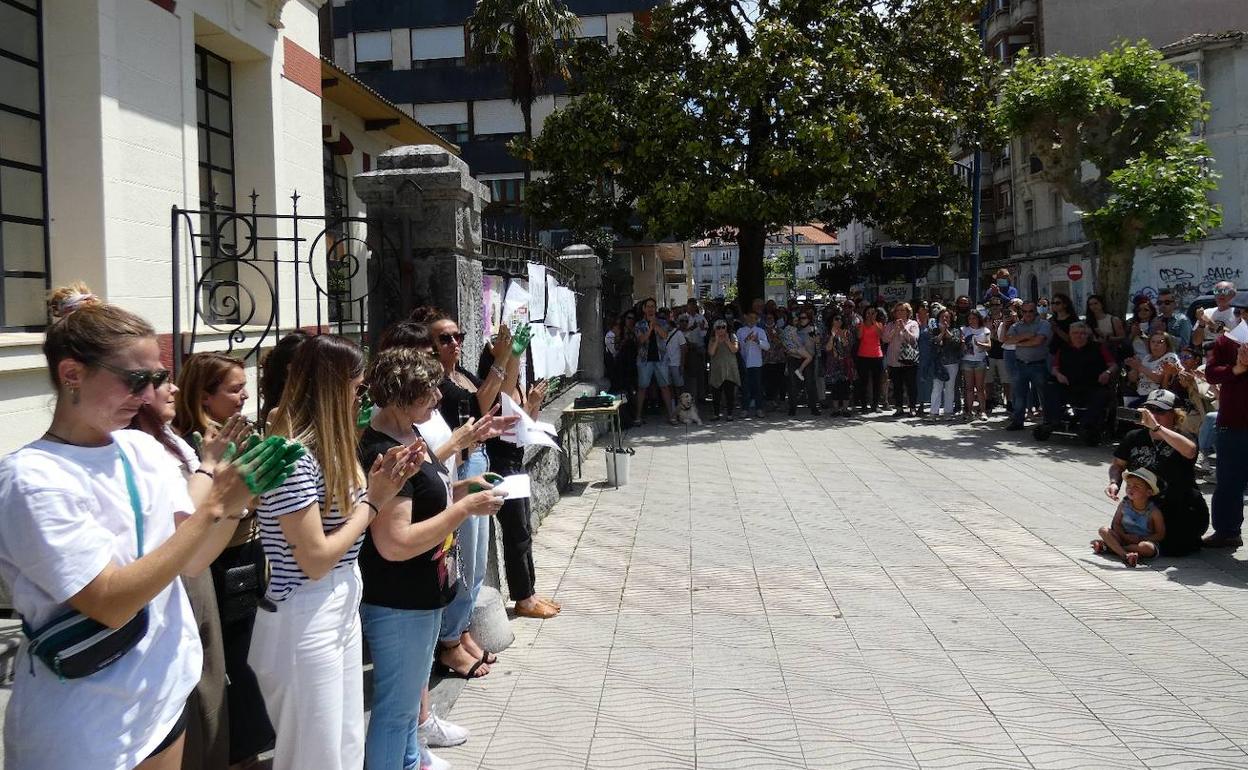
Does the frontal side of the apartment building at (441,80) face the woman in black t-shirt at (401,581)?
yes

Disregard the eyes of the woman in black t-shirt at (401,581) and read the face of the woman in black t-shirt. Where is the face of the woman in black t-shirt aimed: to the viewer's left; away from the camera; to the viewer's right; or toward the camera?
to the viewer's right

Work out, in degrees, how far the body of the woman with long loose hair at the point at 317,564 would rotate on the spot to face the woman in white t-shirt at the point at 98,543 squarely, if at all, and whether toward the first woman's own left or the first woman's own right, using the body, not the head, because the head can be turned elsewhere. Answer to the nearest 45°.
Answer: approximately 135° to the first woman's own right

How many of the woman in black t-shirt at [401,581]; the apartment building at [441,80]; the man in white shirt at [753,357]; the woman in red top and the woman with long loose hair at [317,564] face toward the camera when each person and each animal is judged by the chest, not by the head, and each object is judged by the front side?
3

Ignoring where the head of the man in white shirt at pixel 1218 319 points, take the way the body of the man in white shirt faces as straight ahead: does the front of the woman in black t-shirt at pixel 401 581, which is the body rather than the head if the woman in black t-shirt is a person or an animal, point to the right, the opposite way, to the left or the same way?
the opposite way

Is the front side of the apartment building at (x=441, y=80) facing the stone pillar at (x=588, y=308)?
yes

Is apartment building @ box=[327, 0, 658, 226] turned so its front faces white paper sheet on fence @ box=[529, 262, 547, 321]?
yes

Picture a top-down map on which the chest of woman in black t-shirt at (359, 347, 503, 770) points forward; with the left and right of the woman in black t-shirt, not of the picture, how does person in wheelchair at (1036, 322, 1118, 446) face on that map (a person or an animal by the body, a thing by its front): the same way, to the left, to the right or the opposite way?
to the right

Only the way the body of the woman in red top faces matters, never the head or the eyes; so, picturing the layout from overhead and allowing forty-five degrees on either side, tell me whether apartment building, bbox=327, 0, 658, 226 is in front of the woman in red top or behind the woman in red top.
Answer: behind

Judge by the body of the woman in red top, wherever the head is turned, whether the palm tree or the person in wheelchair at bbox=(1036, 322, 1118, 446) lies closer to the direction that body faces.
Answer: the person in wheelchair

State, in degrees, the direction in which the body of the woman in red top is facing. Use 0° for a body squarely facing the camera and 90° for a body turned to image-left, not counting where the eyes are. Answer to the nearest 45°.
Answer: approximately 0°
